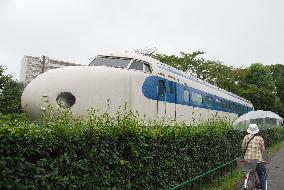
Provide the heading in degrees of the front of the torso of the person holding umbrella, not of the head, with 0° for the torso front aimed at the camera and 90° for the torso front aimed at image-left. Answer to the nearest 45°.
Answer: approximately 180°

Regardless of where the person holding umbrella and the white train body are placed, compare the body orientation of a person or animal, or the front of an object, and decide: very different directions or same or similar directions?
very different directions

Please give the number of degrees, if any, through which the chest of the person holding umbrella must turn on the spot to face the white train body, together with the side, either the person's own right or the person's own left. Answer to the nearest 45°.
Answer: approximately 90° to the person's own left

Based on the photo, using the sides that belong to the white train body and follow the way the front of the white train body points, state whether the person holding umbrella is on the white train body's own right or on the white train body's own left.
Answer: on the white train body's own left

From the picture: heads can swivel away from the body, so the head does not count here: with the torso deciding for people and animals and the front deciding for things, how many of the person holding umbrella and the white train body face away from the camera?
1

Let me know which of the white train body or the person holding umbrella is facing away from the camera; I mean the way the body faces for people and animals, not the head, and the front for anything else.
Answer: the person holding umbrella
